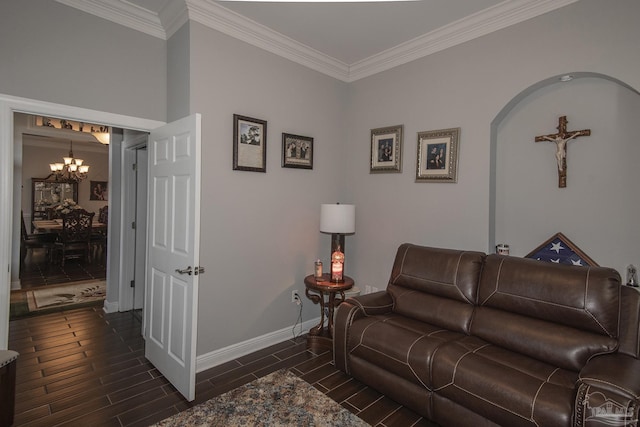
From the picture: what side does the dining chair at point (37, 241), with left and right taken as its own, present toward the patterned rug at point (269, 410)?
right

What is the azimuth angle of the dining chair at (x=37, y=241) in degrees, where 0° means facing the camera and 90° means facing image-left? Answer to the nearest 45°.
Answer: approximately 270°

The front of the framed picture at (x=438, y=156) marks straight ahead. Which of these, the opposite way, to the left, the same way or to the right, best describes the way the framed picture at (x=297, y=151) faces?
to the left

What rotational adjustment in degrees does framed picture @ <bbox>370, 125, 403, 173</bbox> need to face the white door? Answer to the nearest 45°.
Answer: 0° — it already faces it

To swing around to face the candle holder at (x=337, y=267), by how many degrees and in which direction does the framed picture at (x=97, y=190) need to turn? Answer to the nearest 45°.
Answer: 0° — it already faces it

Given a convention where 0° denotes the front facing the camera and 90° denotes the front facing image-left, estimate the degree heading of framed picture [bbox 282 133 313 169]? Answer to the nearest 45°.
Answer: approximately 315°

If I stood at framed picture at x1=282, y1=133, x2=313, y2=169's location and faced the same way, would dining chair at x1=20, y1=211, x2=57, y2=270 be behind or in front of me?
behind

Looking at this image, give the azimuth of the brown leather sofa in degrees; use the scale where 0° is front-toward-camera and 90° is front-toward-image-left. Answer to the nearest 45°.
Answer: approximately 45°

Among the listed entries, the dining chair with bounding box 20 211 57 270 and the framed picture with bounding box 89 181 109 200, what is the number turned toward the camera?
1

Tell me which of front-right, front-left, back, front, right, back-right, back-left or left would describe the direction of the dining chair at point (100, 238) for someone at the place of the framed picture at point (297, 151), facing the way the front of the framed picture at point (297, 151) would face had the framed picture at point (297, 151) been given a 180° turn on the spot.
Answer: front
